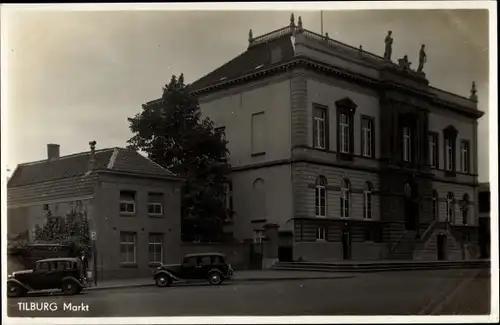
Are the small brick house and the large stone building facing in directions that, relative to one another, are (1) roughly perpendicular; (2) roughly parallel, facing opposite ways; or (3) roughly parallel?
roughly parallel

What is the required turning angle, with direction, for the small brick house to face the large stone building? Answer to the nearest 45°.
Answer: approximately 45° to its left

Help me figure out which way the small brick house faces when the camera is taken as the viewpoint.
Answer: facing the viewer and to the right of the viewer

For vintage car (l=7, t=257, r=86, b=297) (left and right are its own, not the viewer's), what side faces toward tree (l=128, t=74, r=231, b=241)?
right

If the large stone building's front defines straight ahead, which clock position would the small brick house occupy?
The small brick house is roughly at 4 o'clock from the large stone building.

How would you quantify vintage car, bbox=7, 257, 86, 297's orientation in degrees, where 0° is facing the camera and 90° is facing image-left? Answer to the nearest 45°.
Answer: approximately 90°
